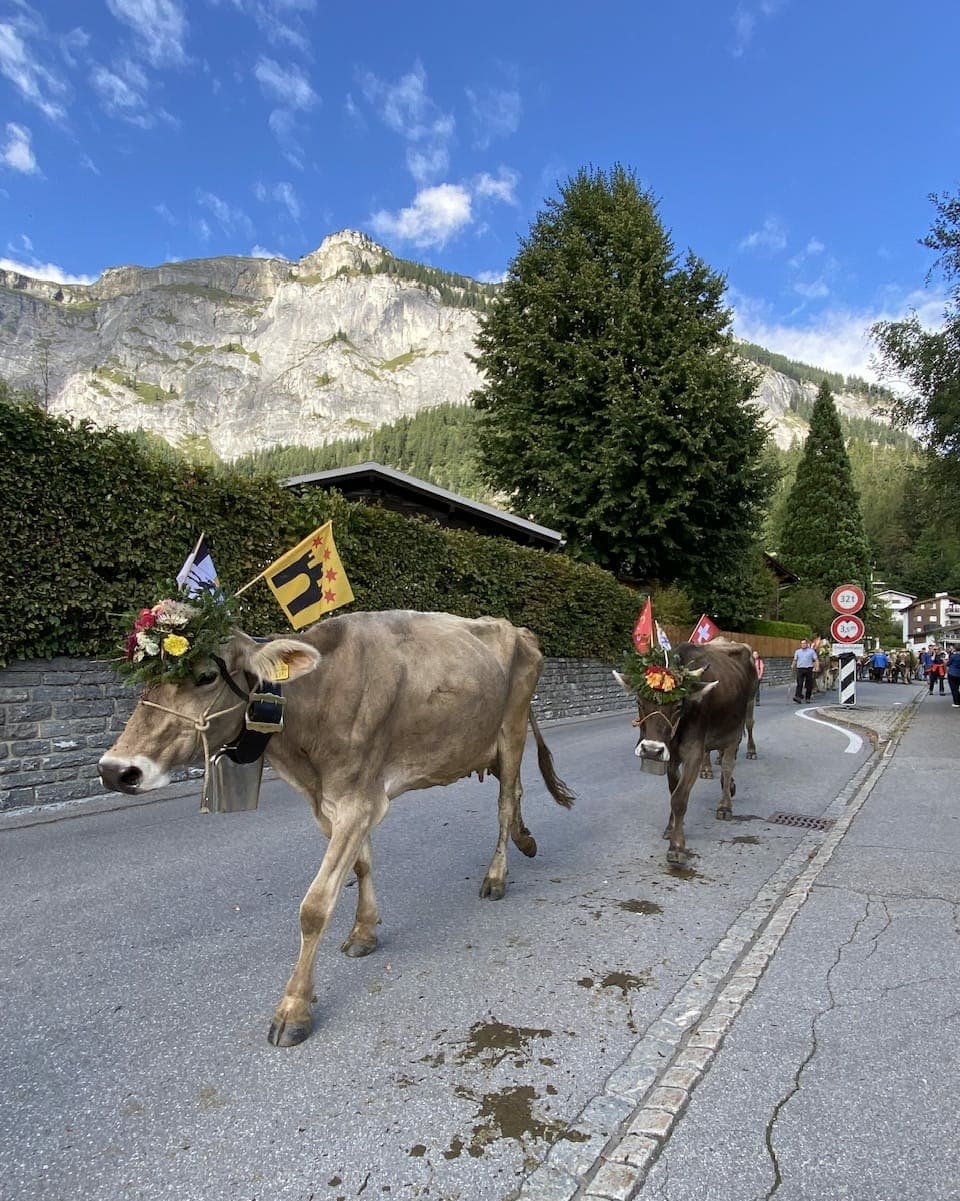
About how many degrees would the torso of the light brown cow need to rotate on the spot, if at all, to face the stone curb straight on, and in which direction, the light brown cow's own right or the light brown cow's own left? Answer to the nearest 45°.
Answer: approximately 90° to the light brown cow's own left

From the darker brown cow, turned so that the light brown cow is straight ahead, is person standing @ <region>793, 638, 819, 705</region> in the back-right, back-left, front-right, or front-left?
back-right

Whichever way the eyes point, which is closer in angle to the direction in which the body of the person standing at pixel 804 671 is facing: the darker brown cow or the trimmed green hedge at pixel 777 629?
the darker brown cow

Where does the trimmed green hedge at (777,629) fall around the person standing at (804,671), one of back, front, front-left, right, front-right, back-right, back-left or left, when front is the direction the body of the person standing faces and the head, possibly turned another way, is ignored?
back

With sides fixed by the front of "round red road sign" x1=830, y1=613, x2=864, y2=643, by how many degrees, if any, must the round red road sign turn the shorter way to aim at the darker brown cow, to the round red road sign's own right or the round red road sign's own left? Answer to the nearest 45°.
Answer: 0° — it already faces it

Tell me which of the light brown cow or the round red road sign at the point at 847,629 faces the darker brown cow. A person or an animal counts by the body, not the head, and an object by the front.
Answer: the round red road sign

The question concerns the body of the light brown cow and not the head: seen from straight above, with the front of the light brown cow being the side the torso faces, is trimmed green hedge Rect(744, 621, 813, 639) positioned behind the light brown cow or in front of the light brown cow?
behind

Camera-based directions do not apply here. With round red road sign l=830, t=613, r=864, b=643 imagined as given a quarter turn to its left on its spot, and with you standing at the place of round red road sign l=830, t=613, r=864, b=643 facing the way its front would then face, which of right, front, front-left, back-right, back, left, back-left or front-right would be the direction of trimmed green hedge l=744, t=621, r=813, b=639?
left

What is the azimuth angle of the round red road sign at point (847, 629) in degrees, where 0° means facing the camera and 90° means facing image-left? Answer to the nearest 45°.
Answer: approximately 0°

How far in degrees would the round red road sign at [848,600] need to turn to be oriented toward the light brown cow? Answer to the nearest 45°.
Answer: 0° — it already faces it

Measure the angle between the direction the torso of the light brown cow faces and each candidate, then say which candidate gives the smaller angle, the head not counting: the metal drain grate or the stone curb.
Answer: the stone curb
